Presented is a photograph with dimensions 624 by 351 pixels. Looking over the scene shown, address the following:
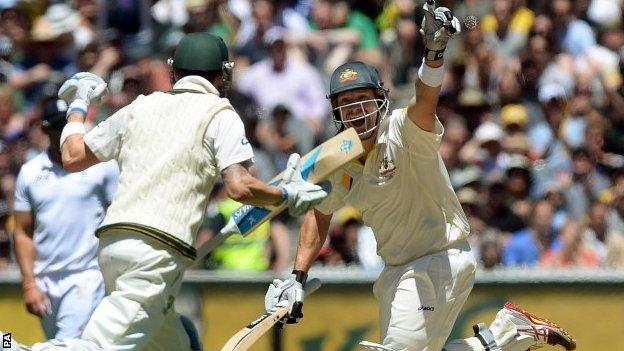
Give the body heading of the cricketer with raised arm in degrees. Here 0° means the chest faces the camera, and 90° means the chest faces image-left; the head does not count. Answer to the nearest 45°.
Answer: approximately 45°

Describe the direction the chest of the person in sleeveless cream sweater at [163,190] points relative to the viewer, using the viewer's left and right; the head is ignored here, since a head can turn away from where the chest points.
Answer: facing away from the viewer and to the right of the viewer

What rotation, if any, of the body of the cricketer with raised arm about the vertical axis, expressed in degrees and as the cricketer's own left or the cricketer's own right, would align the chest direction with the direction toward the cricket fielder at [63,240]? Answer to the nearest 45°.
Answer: approximately 45° to the cricketer's own right

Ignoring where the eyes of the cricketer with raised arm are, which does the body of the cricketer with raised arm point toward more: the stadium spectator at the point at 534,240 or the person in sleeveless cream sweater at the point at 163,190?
the person in sleeveless cream sweater

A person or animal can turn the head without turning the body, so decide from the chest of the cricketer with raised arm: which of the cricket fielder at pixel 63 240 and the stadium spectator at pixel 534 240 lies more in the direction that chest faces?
the cricket fielder

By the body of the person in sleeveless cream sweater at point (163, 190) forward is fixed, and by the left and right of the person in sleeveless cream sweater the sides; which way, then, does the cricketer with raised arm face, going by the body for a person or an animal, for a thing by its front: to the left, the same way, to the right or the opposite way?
the opposite way

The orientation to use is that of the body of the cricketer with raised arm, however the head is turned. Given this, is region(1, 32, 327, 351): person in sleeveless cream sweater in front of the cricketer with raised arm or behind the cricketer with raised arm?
in front

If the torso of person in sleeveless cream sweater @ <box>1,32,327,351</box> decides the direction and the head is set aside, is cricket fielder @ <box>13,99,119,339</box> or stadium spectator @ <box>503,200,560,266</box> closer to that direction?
the stadium spectator

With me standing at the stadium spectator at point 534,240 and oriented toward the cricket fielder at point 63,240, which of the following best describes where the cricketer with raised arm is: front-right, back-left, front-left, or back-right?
front-left

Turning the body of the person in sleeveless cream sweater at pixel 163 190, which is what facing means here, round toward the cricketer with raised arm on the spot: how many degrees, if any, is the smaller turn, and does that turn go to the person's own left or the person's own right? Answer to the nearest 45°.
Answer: approximately 45° to the person's own right
